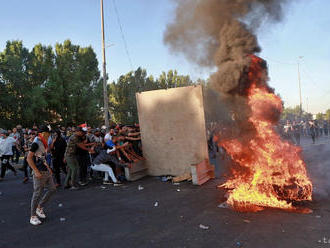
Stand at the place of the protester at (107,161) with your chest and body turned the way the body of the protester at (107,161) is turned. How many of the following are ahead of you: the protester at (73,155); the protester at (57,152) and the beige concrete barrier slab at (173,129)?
1

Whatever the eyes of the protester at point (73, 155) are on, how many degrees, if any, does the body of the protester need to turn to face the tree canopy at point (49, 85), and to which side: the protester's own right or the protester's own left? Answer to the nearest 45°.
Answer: approximately 90° to the protester's own left

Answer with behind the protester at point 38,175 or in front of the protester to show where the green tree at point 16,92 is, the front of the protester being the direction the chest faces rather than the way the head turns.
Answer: behind

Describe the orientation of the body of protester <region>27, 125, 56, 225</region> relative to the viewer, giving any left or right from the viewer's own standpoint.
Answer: facing the viewer and to the right of the viewer

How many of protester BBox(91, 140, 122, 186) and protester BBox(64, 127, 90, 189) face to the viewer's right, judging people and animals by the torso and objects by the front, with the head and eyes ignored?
2

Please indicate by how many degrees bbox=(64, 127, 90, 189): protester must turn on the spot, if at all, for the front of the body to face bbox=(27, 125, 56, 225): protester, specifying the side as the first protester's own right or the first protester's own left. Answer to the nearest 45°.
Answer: approximately 90° to the first protester's own right

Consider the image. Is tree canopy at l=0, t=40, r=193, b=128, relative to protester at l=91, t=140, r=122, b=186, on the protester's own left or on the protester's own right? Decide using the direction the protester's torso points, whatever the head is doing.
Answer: on the protester's own left

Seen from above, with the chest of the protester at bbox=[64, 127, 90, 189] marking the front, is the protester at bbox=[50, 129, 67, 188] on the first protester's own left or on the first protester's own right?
on the first protester's own left

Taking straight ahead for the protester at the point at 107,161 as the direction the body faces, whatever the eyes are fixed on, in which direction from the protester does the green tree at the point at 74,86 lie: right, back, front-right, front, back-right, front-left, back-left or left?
left

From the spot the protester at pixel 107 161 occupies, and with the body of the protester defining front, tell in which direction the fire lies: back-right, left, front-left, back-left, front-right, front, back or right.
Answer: front-right

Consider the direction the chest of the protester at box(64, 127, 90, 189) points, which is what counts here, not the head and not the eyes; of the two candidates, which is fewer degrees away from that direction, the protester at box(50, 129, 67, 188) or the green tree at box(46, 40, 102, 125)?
the green tree

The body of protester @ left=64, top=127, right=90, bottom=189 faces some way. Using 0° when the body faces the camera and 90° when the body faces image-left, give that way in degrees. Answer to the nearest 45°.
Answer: approximately 270°

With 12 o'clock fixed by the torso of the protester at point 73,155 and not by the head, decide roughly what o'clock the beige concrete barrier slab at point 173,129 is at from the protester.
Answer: The beige concrete barrier slab is roughly at 12 o'clock from the protester.

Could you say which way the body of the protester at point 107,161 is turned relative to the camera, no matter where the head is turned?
to the viewer's right

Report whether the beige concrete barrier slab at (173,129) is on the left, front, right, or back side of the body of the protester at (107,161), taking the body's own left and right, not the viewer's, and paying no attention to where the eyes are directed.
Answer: front

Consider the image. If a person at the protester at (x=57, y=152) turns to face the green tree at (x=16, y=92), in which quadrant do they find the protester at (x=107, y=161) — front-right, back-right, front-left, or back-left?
back-right

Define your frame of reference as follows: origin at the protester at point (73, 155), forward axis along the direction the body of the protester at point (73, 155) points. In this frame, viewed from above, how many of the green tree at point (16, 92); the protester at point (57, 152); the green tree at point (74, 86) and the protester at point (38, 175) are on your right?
1

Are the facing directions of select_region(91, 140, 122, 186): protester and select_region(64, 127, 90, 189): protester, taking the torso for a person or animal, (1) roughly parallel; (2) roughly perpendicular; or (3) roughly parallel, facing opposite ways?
roughly parallel
